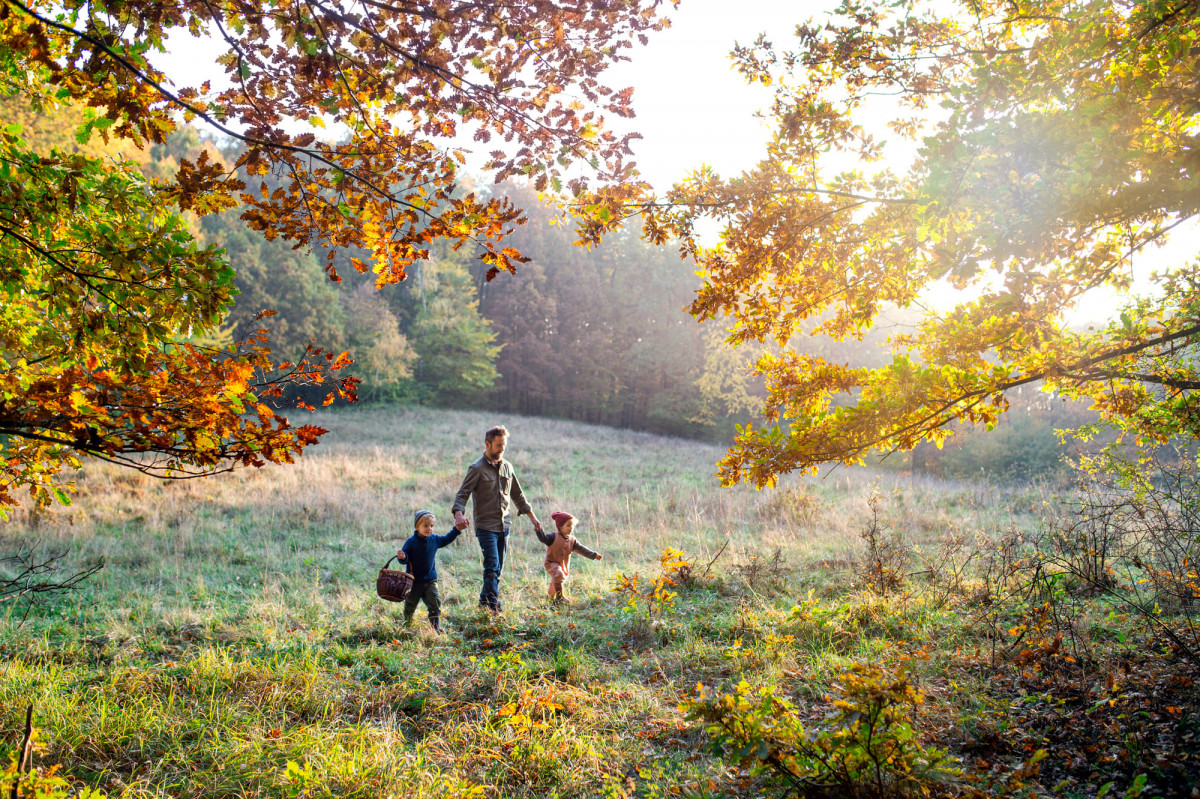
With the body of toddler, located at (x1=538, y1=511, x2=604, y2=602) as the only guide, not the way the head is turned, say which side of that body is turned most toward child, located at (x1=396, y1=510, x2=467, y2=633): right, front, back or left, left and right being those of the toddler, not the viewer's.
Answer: right

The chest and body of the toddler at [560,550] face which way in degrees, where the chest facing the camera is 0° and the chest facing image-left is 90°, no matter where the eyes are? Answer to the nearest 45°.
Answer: approximately 315°

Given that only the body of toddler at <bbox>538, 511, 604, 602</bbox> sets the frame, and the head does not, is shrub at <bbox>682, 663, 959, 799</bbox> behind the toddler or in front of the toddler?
in front

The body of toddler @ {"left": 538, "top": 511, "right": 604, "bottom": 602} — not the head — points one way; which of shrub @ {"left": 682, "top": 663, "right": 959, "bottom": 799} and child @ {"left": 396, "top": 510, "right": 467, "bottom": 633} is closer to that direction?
the shrub

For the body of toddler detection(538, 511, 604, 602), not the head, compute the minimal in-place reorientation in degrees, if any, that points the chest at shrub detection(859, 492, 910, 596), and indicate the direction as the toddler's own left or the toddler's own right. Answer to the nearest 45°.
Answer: approximately 45° to the toddler's own left

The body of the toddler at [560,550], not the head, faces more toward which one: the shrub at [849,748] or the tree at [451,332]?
the shrub

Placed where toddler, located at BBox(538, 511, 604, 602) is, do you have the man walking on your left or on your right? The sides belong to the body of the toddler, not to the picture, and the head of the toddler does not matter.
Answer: on your right

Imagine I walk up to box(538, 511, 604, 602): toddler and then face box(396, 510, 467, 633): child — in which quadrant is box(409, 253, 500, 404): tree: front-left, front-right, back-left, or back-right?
back-right

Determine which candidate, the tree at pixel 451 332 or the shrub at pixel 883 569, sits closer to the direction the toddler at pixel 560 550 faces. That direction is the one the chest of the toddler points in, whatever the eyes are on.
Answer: the shrub
